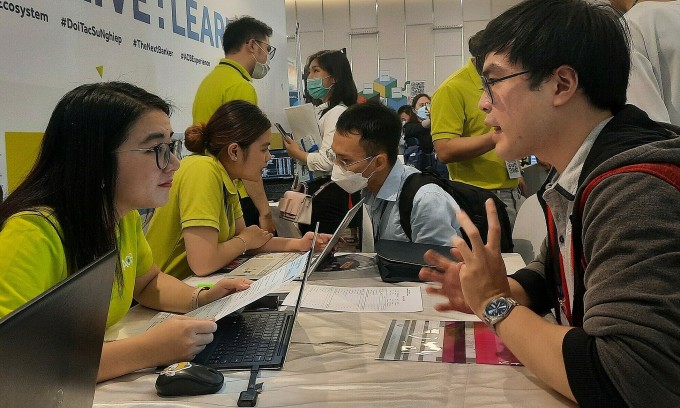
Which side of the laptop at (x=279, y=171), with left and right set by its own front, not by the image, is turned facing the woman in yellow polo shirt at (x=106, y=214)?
front

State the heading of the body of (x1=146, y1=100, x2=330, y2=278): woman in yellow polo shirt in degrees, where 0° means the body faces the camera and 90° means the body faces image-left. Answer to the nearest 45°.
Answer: approximately 270°

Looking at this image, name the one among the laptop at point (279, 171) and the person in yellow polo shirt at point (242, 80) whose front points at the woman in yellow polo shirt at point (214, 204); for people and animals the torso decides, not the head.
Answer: the laptop

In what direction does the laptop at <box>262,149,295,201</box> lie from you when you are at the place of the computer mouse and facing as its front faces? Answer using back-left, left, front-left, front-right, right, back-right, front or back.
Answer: left

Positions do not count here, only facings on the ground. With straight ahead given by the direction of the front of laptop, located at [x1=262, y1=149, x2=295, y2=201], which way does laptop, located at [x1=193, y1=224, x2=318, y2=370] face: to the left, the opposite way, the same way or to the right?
to the right

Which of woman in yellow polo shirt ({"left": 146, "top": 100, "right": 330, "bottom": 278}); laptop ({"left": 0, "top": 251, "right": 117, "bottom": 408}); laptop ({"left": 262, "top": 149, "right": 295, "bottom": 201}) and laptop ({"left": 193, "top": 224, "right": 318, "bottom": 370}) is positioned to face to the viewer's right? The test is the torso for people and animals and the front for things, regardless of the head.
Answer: the woman in yellow polo shirt

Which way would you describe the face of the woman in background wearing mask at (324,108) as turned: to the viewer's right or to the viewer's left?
to the viewer's left

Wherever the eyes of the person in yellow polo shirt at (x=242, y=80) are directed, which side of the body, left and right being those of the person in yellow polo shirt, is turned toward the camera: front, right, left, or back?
right

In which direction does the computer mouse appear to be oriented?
to the viewer's right

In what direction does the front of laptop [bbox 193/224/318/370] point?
to the viewer's left

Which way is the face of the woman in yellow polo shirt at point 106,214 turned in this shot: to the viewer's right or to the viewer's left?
to the viewer's right

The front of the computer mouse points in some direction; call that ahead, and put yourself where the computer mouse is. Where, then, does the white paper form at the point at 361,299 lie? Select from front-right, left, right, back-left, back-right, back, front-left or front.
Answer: front-left

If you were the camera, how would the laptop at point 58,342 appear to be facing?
facing away from the viewer and to the left of the viewer

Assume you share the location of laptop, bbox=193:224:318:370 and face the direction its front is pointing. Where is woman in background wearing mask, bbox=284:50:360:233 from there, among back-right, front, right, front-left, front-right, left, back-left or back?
right
